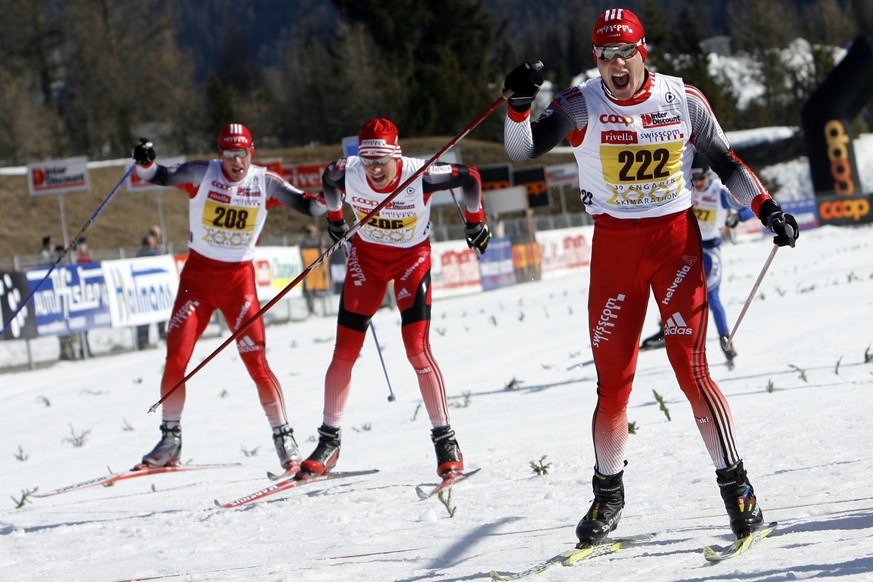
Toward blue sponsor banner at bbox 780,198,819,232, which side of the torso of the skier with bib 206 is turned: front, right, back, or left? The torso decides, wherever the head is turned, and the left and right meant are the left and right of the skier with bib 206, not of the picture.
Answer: back

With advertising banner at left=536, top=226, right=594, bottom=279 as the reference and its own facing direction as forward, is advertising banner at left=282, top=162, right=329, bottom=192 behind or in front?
behind

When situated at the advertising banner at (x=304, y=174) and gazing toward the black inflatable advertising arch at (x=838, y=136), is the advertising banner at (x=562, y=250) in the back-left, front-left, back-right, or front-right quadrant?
front-right

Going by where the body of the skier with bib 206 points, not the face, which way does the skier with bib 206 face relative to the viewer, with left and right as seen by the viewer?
facing the viewer

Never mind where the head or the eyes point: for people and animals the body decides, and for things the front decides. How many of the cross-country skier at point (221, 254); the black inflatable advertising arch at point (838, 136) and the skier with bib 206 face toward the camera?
3

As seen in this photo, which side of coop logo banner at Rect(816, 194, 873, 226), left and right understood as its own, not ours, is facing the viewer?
front

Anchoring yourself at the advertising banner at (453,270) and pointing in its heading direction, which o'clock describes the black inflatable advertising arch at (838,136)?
the black inflatable advertising arch at (838,136) is roughly at 9 o'clock from the advertising banner at (453,270).

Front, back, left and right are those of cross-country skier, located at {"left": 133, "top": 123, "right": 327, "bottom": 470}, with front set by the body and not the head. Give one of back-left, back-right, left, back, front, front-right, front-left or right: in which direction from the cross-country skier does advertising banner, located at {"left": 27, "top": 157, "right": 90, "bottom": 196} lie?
back

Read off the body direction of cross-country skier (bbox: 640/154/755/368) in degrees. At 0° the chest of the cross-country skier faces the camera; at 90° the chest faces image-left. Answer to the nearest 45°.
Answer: approximately 45°

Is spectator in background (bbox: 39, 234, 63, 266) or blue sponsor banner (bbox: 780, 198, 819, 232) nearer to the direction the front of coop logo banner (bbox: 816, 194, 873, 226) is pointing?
the spectator in background

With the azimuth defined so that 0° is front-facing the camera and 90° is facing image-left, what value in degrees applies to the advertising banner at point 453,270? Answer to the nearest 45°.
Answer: approximately 315°

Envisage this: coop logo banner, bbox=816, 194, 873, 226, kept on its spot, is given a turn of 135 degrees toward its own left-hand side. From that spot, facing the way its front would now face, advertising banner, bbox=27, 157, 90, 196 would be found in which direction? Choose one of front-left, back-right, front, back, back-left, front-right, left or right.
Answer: back

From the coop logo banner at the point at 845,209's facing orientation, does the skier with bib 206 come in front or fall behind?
in front

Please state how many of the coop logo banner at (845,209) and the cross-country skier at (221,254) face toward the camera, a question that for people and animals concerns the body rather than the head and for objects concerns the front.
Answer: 2

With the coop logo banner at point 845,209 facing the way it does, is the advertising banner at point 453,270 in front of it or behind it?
in front
